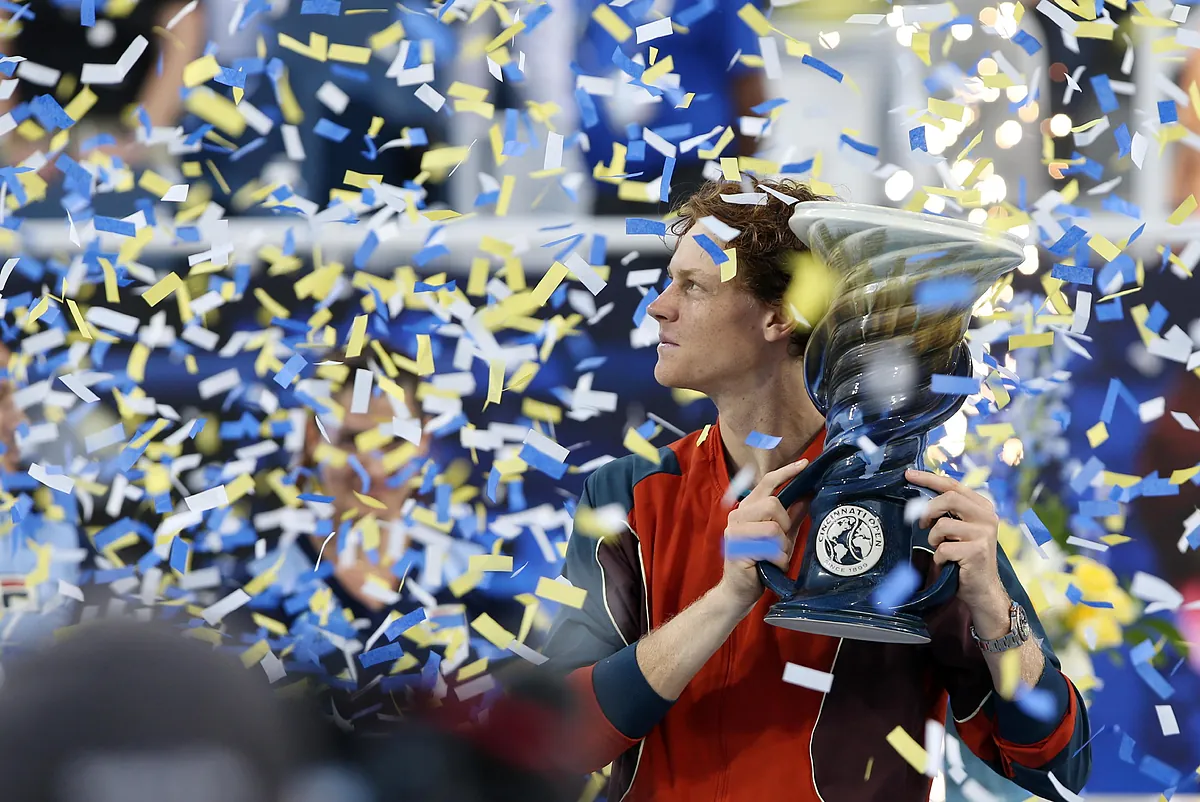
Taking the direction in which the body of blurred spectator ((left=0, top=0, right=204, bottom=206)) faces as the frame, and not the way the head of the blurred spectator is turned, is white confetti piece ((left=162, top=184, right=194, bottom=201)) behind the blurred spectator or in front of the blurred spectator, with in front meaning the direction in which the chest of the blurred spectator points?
in front

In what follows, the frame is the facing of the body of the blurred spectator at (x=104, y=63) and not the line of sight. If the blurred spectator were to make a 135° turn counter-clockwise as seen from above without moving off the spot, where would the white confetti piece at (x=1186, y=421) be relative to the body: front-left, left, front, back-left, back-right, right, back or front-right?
right

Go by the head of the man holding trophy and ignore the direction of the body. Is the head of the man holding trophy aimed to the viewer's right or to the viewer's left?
to the viewer's left

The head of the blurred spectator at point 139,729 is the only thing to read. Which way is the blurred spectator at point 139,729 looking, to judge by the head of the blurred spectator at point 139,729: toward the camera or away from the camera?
away from the camera

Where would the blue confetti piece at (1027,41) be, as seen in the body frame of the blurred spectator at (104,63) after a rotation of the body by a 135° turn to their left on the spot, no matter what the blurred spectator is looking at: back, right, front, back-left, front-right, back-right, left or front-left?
right

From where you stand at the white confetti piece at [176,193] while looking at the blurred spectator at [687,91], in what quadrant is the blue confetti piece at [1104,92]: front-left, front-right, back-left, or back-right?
front-right

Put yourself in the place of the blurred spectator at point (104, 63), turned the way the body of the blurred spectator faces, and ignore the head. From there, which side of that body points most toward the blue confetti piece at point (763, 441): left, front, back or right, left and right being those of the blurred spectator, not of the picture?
front

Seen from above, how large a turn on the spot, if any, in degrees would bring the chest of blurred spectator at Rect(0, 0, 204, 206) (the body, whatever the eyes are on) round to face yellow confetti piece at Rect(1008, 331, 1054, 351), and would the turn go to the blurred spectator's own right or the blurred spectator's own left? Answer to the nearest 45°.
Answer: approximately 45° to the blurred spectator's own left

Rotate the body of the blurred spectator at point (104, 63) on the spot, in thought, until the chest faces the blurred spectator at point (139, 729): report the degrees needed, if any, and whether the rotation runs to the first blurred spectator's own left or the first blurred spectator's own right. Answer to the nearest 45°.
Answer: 0° — they already face them

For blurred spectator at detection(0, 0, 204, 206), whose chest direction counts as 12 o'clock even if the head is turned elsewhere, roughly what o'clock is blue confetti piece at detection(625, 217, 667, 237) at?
The blue confetti piece is roughly at 11 o'clock from the blurred spectator.

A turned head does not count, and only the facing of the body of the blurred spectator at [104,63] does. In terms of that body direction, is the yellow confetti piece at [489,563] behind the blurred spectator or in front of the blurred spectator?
in front

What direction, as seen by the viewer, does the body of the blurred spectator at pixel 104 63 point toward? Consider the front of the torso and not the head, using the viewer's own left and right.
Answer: facing the viewer

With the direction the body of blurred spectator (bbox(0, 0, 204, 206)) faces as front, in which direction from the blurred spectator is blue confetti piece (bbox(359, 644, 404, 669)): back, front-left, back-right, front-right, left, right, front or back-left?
front

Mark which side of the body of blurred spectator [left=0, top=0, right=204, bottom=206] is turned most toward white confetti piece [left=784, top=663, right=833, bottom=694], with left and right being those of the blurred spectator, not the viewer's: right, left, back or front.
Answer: front
